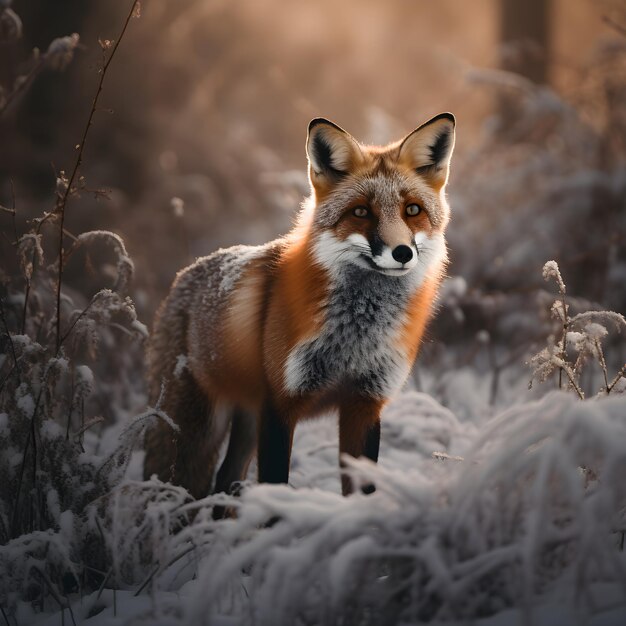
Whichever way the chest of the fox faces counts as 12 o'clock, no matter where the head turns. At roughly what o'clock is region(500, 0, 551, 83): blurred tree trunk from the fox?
The blurred tree trunk is roughly at 8 o'clock from the fox.

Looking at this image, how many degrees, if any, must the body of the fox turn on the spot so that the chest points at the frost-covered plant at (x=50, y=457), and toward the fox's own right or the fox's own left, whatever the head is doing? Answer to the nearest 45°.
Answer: approximately 135° to the fox's own right

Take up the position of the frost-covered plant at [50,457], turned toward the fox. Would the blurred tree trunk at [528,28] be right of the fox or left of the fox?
left

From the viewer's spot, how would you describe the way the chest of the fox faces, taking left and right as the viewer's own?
facing the viewer and to the right of the viewer
